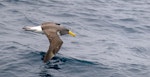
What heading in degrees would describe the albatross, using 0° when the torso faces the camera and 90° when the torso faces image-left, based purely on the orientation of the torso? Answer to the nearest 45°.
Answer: approximately 270°
